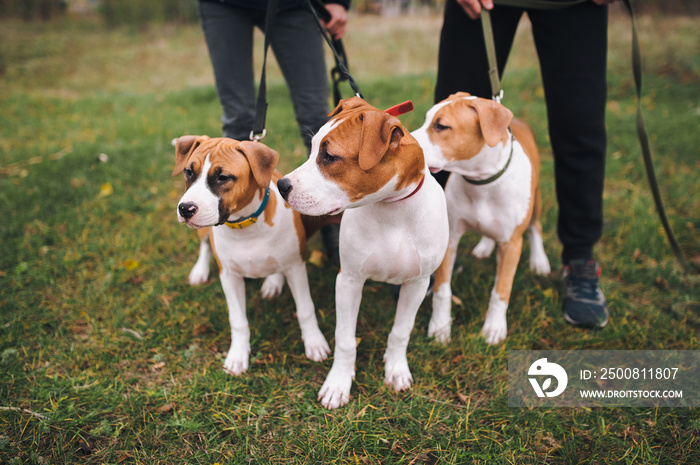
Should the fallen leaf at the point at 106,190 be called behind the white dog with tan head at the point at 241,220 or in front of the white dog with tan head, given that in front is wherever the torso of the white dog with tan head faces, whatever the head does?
behind

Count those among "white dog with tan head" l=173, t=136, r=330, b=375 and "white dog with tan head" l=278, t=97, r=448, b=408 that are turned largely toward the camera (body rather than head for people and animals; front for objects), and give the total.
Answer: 2

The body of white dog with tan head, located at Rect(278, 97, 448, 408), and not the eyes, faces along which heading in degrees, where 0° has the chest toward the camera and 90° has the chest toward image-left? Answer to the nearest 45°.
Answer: approximately 0°

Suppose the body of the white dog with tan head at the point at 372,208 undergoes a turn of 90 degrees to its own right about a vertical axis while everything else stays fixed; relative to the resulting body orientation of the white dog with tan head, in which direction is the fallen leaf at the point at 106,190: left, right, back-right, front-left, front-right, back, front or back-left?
front-right

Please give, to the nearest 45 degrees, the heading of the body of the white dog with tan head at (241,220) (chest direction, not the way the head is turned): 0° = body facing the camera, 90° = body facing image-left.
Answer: approximately 0°
